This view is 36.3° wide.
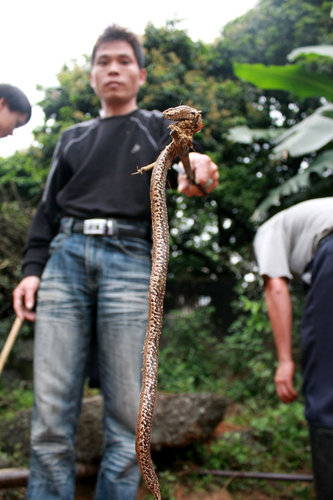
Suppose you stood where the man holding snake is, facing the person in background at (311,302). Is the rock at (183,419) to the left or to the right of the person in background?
left

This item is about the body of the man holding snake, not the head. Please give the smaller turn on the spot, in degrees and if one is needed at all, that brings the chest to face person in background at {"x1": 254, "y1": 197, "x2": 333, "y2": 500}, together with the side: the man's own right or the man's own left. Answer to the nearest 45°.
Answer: approximately 90° to the man's own left

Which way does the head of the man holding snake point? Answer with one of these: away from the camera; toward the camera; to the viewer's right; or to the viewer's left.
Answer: toward the camera

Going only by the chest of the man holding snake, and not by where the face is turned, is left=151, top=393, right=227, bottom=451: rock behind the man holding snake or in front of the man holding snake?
behind

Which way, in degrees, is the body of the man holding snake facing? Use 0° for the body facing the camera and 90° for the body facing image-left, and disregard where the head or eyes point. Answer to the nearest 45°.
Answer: approximately 0°
